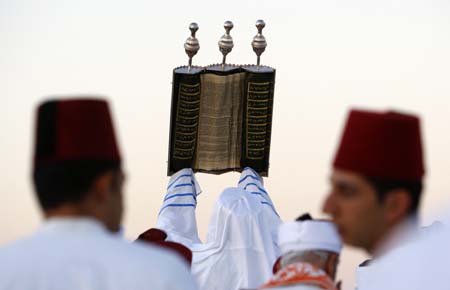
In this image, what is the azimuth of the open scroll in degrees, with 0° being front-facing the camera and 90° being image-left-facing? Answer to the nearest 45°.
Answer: approximately 0°
